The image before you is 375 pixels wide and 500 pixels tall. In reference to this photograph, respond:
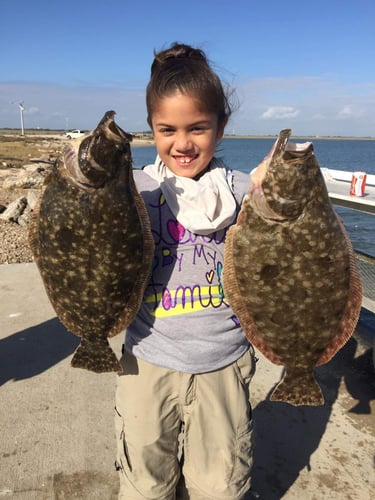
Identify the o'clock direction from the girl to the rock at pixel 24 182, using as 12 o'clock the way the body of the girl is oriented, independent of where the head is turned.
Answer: The rock is roughly at 5 o'clock from the girl.

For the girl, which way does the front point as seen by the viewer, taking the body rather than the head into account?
toward the camera

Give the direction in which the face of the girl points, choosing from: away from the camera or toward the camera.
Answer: toward the camera
